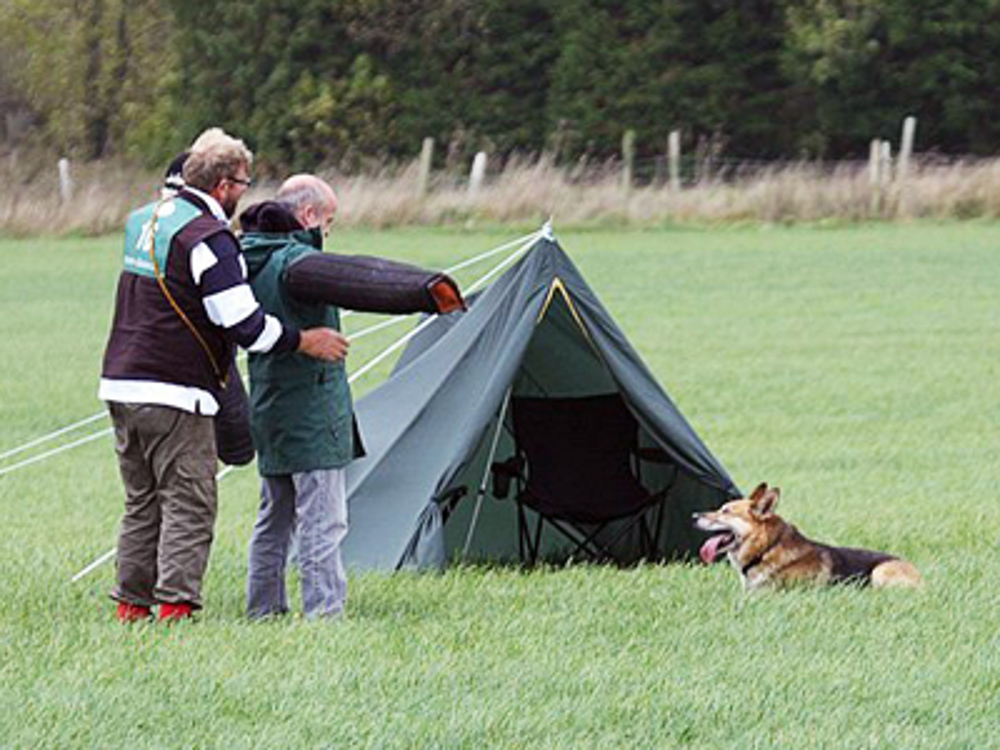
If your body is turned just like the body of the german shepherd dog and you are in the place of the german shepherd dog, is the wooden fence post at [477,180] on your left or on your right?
on your right

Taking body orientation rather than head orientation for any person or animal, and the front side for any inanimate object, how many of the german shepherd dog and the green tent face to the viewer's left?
1

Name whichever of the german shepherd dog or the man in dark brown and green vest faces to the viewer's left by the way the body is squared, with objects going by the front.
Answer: the german shepherd dog

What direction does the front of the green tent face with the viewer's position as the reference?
facing the viewer and to the right of the viewer

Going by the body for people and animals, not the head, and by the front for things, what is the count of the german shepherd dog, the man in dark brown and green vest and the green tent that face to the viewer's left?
1

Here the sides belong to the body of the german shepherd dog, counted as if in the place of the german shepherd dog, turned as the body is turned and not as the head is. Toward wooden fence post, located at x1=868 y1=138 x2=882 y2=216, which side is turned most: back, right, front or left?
right

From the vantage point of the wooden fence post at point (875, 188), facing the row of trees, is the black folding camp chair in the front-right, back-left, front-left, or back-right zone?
back-left

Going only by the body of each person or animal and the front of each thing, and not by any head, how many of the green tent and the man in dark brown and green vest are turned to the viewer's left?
0

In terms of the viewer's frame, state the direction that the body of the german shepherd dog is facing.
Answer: to the viewer's left

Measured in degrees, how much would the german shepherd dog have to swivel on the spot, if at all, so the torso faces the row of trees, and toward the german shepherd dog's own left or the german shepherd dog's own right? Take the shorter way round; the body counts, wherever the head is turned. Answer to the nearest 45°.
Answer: approximately 90° to the german shepherd dog's own right

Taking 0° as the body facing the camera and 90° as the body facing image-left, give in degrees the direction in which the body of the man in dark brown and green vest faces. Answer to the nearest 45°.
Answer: approximately 225°

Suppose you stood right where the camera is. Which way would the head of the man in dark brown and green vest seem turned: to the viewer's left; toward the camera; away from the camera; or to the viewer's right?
to the viewer's right

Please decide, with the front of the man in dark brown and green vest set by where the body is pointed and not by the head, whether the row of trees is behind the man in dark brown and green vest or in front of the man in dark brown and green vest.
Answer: in front
